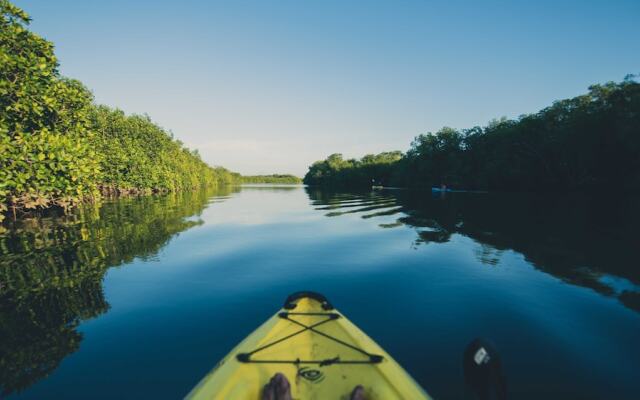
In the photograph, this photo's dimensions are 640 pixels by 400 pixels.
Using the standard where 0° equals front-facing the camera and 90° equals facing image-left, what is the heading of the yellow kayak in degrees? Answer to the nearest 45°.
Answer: approximately 180°
